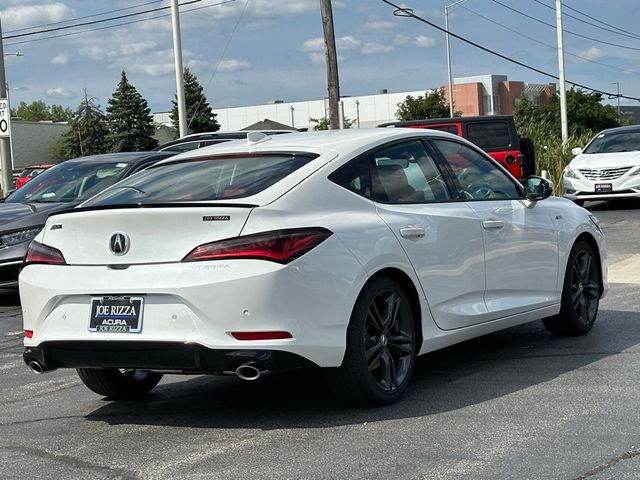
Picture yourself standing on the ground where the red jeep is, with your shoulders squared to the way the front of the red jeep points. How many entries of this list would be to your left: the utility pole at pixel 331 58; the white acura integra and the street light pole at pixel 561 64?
1

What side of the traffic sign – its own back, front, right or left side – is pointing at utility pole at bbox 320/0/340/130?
left

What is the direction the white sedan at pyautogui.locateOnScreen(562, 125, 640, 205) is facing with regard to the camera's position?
facing the viewer and to the left of the viewer

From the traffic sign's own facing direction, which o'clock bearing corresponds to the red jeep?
The red jeep is roughly at 10 o'clock from the traffic sign.

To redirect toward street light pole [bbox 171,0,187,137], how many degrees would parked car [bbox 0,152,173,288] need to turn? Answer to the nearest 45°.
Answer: approximately 135° to its right

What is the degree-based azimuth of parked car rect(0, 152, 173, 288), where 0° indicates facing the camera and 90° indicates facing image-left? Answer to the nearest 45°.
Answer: approximately 45°

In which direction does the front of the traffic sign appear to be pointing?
toward the camera

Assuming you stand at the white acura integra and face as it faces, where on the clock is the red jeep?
The red jeep is roughly at 11 o'clock from the white acura integra.

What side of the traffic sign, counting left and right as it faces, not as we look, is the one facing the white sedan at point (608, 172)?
left

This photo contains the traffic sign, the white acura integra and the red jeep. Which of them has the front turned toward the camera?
the traffic sign

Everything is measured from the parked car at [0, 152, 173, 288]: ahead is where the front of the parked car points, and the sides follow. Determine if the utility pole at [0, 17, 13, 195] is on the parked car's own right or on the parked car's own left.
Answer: on the parked car's own right

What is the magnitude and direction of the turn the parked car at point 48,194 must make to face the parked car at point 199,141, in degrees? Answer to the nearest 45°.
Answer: approximately 180°
